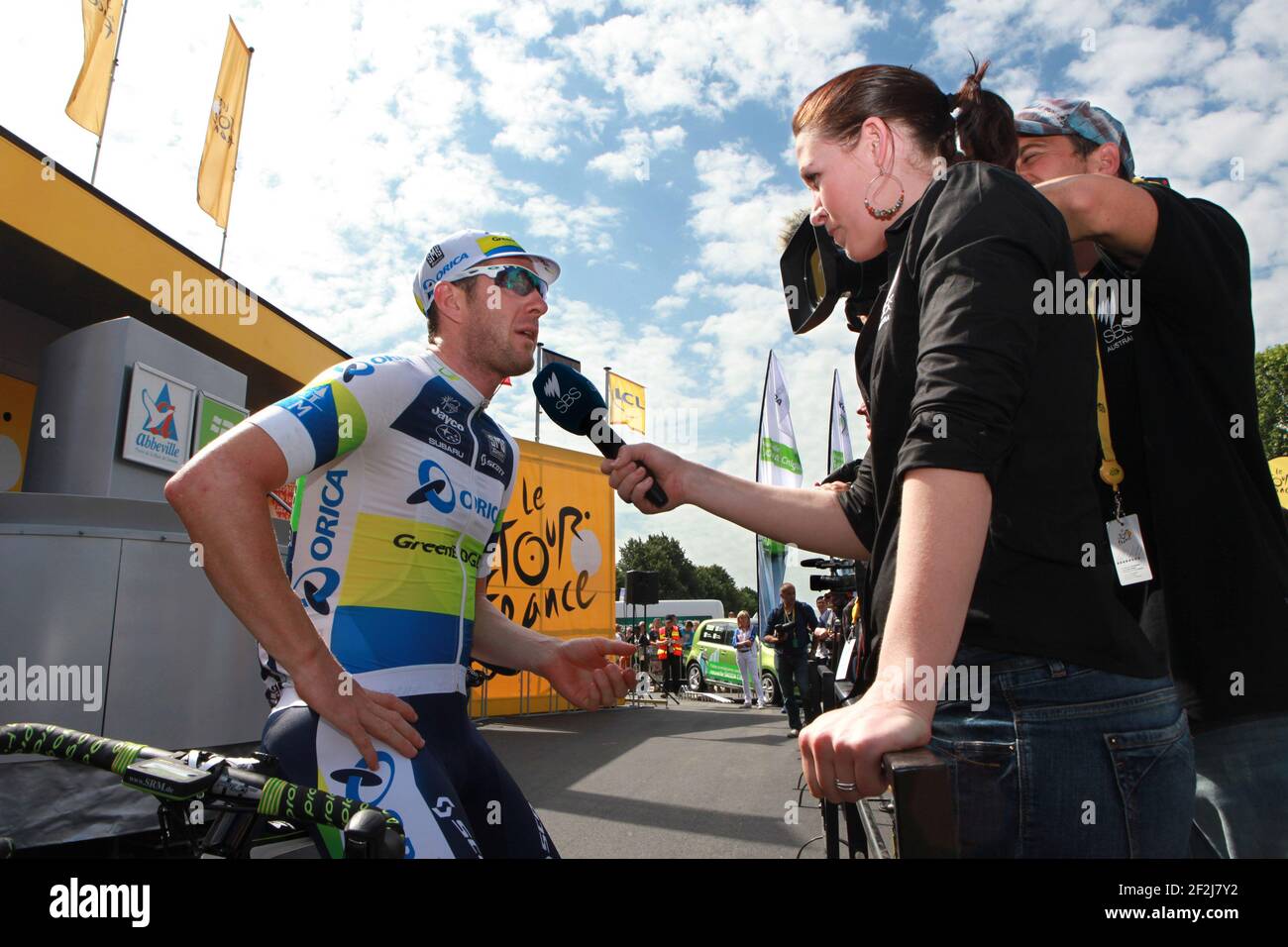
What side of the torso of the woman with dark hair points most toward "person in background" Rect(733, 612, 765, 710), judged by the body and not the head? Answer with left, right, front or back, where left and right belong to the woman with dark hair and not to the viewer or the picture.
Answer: right

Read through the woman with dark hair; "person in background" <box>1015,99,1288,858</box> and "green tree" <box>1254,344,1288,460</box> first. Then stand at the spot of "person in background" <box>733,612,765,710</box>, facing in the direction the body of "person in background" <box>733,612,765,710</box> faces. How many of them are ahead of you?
2

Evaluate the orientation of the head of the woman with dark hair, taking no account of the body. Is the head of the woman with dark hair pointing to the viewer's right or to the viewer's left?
to the viewer's left

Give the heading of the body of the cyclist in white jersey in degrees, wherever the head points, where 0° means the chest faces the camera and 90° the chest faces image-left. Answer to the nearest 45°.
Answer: approximately 315°

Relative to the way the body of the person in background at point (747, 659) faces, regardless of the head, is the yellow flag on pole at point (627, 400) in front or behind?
behind

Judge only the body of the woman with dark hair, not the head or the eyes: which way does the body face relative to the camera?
to the viewer's left

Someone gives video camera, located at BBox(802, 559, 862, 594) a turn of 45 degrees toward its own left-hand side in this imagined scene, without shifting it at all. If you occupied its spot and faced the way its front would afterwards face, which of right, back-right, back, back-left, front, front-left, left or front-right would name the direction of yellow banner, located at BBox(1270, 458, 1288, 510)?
back

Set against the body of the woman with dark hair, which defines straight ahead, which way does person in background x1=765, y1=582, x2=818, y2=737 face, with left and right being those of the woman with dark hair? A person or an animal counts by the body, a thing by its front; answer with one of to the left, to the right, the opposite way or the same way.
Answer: to the left

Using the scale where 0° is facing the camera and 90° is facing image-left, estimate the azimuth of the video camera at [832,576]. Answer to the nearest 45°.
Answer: approximately 90°
